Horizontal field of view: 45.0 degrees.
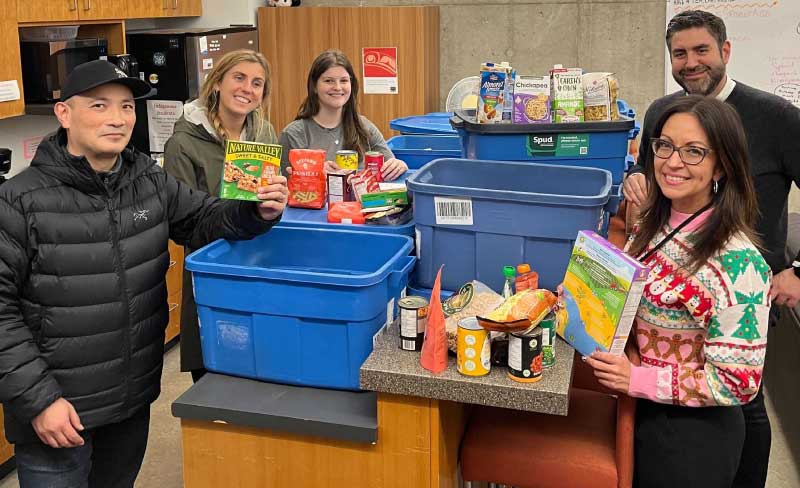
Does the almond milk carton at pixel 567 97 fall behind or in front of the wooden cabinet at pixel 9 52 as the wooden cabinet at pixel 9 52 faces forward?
in front

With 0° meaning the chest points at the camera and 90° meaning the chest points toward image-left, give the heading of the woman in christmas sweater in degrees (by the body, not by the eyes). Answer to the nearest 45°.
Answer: approximately 45°

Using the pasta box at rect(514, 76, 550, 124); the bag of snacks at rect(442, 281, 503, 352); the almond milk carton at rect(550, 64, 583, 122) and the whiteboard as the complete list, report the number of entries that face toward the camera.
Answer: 4

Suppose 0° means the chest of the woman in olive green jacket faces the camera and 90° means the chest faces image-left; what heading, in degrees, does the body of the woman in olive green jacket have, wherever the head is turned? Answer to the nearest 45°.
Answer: approximately 315°

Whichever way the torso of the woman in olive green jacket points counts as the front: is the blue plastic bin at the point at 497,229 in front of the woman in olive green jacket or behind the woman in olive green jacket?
in front

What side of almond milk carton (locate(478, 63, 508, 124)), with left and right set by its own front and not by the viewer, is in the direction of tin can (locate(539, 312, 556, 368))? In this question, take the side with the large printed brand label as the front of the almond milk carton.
front

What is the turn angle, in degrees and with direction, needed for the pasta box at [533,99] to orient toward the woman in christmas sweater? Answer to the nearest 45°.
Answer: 0° — it already faces them

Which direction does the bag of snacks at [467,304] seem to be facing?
toward the camera

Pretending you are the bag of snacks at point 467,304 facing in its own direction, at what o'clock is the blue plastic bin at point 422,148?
The blue plastic bin is roughly at 6 o'clock from the bag of snacks.

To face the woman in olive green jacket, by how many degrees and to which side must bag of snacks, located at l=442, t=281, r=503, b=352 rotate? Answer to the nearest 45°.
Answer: approximately 135° to its right

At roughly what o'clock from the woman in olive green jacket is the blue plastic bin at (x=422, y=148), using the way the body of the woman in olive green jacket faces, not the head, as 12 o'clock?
The blue plastic bin is roughly at 9 o'clock from the woman in olive green jacket.

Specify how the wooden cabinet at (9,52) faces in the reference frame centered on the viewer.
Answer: facing to the right of the viewer

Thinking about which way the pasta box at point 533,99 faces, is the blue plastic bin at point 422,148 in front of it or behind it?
behind
